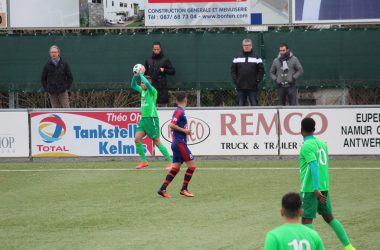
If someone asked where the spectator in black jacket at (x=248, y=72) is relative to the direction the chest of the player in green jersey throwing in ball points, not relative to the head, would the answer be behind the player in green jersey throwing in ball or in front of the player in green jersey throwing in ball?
behind

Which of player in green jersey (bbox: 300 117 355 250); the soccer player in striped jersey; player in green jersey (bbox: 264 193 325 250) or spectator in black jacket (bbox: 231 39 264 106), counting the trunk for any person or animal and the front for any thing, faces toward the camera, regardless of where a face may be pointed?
the spectator in black jacket

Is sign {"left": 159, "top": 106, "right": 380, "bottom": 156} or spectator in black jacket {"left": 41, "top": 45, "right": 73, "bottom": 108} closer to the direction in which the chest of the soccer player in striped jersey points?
the sign

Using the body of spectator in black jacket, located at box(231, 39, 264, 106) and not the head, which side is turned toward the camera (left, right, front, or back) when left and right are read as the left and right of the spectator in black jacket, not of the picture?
front

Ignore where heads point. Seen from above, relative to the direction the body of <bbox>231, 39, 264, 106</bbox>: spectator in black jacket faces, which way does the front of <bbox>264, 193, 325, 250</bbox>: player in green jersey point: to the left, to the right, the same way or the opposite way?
the opposite way

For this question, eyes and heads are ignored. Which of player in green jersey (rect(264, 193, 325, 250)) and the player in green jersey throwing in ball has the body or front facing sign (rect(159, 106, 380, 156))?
the player in green jersey (rect(264, 193, 325, 250))

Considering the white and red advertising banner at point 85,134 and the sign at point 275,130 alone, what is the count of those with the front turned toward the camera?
2

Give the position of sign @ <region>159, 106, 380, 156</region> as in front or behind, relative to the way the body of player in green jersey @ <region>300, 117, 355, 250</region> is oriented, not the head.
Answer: in front

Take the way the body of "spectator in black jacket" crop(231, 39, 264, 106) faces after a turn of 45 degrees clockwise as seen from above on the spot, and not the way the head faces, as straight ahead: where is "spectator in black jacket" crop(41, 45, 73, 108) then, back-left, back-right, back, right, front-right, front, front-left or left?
front-right

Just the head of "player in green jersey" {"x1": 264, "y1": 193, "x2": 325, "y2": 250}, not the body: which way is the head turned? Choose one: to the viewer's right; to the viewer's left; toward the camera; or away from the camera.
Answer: away from the camera

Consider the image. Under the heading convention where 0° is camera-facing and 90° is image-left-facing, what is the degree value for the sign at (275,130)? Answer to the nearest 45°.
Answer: approximately 0°
